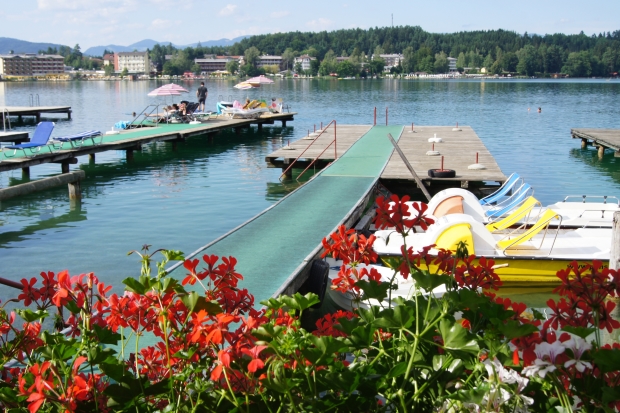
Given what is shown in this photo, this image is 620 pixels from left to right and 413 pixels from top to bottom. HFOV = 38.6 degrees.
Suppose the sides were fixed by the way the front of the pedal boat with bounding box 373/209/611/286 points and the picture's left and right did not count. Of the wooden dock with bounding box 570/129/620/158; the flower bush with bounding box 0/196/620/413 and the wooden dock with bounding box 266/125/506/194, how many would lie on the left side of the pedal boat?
1

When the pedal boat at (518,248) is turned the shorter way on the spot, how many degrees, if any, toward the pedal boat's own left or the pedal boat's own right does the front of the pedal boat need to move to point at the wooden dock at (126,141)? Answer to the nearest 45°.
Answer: approximately 45° to the pedal boat's own right

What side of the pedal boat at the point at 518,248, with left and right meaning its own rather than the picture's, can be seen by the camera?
left

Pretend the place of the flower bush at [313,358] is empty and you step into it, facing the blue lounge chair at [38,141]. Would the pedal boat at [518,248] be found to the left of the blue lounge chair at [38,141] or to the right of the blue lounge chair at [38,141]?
right

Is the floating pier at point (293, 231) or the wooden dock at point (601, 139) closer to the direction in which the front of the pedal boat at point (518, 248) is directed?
the floating pier

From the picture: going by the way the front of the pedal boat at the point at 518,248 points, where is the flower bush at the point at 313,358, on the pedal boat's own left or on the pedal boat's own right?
on the pedal boat's own left

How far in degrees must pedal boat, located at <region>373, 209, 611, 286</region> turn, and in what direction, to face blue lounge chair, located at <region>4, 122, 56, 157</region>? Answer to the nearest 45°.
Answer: approximately 45° to its right

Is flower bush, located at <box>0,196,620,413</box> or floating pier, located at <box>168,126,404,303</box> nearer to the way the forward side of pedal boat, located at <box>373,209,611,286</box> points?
the floating pier

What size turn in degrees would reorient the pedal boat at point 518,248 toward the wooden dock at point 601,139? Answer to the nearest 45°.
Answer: approximately 90° to its right

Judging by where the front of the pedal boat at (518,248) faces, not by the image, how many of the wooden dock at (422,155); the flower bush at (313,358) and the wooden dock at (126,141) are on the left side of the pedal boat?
1
